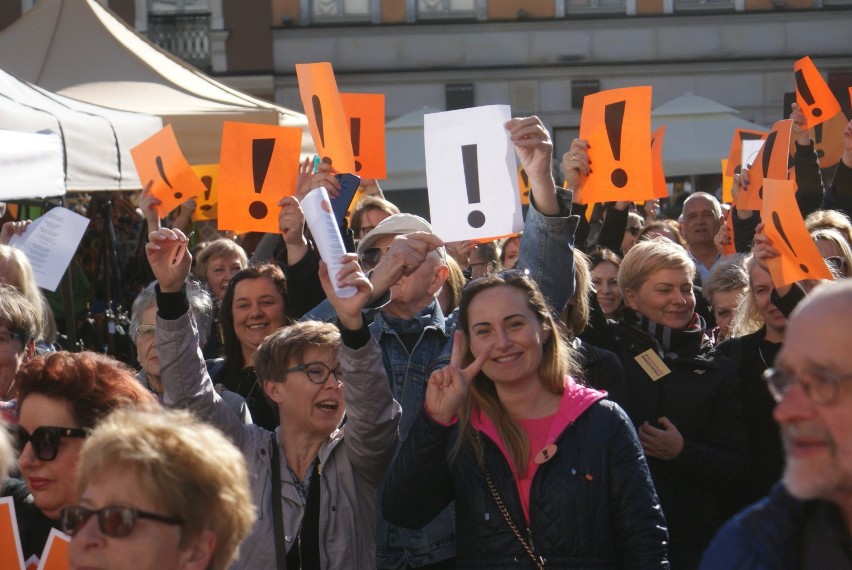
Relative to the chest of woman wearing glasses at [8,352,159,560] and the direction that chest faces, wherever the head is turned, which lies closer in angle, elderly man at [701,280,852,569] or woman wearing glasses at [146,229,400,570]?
the elderly man

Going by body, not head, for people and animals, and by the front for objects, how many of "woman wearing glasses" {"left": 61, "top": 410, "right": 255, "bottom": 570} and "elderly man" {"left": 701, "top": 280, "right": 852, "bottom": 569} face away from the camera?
0

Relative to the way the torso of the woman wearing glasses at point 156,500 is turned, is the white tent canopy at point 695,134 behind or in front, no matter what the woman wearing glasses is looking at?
behind

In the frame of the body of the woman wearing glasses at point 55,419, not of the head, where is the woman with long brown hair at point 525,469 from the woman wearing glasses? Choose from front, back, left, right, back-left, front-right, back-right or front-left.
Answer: back-left

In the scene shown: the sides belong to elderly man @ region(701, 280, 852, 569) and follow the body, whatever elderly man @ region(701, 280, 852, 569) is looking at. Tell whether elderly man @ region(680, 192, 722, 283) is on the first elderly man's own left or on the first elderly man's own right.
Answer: on the first elderly man's own right

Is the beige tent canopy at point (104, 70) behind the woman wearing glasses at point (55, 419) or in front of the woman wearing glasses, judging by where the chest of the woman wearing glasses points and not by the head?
behind

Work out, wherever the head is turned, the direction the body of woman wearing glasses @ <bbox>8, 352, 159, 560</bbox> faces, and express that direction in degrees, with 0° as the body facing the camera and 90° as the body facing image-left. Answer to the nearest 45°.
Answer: approximately 45°

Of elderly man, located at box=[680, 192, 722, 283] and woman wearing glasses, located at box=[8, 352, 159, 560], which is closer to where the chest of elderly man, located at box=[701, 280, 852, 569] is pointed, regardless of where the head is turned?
the woman wearing glasses

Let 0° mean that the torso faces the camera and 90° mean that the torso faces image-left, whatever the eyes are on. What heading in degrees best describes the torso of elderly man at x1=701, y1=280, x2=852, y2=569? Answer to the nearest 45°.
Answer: approximately 45°

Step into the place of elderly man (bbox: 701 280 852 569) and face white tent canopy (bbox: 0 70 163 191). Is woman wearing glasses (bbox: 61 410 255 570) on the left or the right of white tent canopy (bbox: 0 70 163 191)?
left

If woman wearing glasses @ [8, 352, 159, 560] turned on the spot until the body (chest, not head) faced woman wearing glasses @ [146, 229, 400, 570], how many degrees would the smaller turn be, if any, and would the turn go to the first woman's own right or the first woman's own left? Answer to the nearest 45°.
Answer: approximately 135° to the first woman's own left

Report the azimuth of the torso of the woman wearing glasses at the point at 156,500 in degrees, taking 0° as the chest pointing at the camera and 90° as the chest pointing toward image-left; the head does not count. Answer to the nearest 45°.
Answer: approximately 45°
